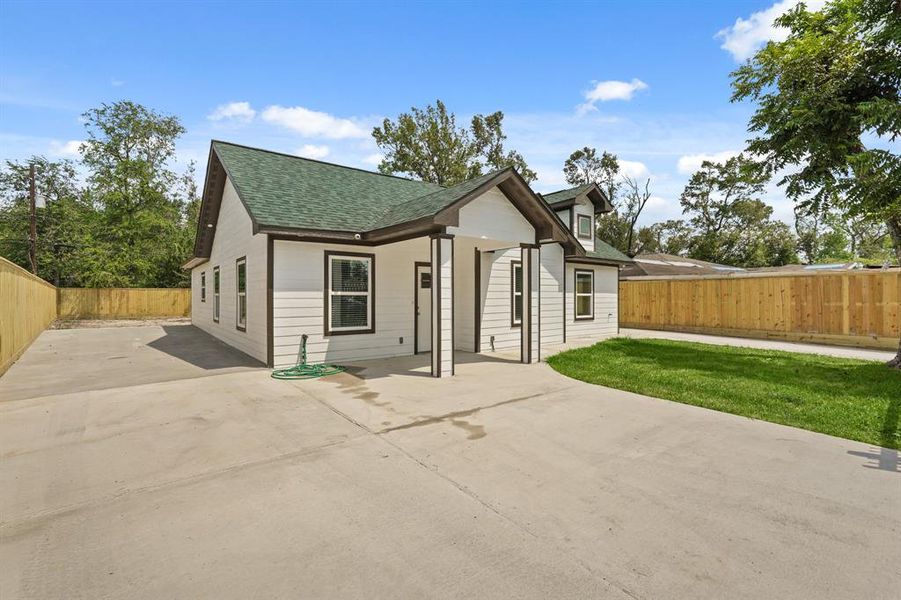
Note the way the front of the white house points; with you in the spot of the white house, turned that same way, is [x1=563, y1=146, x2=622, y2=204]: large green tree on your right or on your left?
on your left

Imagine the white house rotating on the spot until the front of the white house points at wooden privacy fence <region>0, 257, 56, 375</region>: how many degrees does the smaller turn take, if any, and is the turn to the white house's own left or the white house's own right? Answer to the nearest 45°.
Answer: approximately 135° to the white house's own right

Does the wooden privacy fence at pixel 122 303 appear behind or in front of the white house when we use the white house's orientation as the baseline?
behind

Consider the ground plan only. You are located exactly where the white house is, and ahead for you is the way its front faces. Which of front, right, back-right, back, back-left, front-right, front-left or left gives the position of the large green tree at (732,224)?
left

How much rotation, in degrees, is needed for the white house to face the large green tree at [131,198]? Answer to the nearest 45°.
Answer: approximately 180°

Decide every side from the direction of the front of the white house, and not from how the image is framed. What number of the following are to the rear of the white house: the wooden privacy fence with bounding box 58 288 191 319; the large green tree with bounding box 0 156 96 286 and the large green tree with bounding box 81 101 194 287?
3

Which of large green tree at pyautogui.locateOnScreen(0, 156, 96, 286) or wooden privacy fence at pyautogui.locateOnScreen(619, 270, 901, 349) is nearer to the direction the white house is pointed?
the wooden privacy fence

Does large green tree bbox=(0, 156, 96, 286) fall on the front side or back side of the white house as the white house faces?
on the back side

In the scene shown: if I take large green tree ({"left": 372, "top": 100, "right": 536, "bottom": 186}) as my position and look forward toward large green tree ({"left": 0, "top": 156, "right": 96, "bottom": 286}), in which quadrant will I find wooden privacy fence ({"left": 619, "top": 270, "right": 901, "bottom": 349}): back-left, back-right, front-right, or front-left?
back-left

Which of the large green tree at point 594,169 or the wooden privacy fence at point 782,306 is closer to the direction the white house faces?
the wooden privacy fence

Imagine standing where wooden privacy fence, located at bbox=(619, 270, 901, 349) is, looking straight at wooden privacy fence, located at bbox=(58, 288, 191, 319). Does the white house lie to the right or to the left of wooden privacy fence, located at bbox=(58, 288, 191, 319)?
left

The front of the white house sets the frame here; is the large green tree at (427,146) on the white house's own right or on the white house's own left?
on the white house's own left

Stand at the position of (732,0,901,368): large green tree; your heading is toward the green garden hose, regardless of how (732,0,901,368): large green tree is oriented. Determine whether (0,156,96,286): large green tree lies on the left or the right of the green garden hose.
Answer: right
